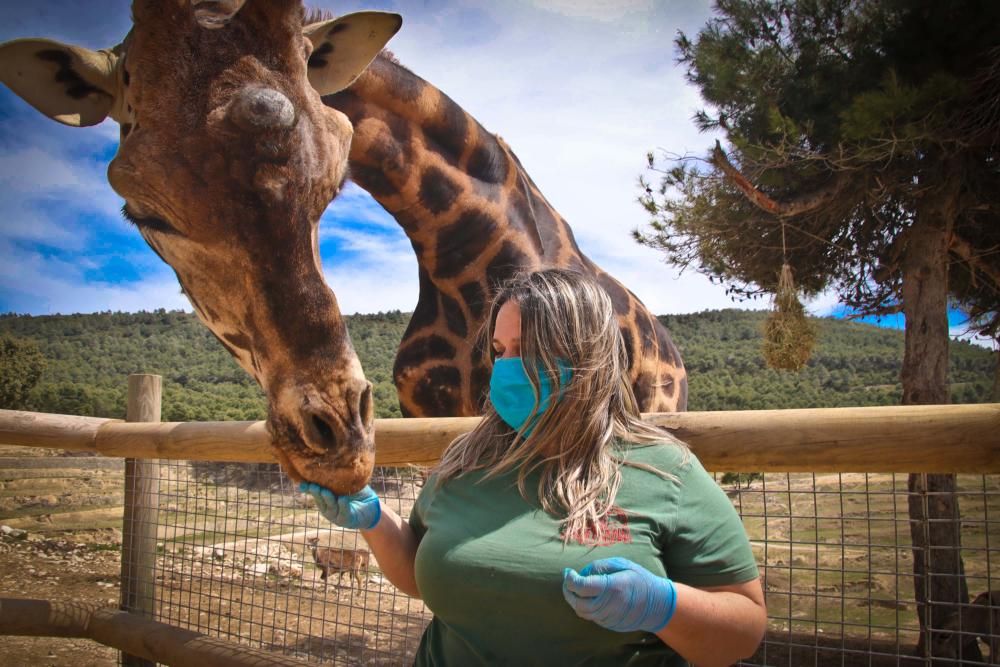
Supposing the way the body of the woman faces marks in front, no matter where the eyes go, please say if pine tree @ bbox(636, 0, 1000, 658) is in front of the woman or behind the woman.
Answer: behind

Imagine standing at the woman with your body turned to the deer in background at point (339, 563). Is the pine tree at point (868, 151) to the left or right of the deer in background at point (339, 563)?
right

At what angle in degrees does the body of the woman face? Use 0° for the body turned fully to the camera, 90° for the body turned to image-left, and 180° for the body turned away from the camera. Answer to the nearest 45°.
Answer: approximately 45°

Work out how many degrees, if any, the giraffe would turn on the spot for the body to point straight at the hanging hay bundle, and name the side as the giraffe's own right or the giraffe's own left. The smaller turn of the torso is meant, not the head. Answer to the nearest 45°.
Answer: approximately 180°

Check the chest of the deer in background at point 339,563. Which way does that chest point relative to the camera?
to the viewer's left
